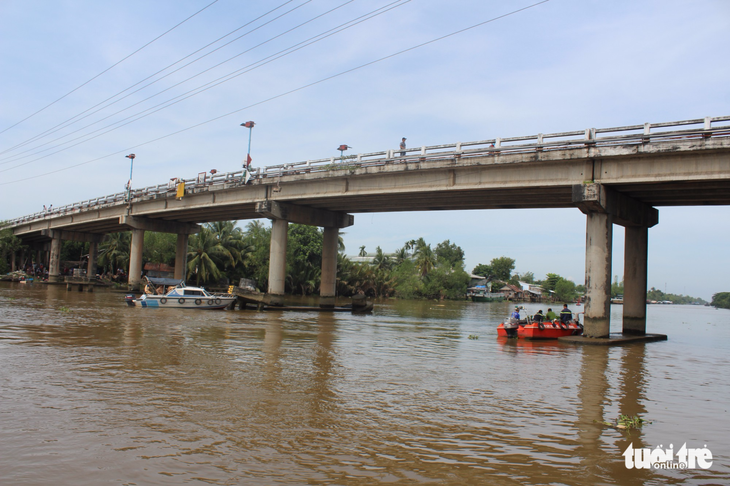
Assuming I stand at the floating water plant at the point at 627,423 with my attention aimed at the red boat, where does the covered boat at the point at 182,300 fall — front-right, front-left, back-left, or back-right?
front-left

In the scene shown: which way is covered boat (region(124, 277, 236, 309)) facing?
to the viewer's right

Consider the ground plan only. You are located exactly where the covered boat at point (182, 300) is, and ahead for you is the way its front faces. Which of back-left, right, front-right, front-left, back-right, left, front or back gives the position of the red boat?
front-right

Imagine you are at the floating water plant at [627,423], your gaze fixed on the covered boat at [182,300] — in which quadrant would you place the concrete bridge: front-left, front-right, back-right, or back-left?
front-right

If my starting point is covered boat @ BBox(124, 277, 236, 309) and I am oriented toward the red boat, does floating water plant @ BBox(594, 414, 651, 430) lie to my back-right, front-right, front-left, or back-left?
front-right
